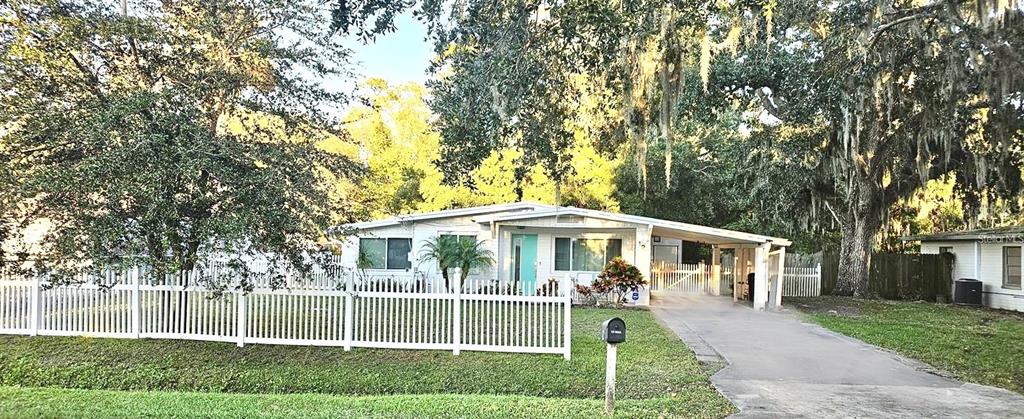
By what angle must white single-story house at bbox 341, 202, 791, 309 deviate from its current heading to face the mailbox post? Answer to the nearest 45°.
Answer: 0° — it already faces it

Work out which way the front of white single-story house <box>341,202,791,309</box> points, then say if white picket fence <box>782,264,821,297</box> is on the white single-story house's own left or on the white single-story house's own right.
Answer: on the white single-story house's own left

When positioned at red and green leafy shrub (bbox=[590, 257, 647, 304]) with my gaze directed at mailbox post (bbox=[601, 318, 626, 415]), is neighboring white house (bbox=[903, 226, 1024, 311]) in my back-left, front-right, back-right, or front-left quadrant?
back-left

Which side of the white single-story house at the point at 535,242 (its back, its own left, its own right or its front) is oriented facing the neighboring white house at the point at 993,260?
left

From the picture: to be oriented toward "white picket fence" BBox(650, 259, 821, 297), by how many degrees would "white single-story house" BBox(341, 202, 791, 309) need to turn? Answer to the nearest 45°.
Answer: approximately 135° to its left

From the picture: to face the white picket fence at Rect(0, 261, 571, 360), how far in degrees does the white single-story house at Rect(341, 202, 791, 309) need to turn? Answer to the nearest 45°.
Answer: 0° — it already faces it

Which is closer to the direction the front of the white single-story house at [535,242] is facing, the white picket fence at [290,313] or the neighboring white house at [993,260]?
the white picket fence
